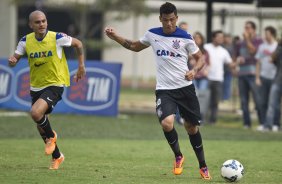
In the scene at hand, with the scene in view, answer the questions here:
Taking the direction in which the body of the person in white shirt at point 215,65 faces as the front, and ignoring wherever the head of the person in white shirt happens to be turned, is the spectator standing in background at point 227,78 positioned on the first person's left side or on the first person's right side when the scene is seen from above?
on the first person's left side

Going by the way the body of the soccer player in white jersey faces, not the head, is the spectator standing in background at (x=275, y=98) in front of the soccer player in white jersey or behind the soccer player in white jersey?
behind

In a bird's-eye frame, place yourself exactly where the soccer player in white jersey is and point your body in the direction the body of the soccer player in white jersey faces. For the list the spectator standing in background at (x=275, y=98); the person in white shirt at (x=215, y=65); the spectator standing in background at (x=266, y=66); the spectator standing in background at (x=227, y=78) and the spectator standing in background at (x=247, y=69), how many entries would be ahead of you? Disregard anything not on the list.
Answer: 0

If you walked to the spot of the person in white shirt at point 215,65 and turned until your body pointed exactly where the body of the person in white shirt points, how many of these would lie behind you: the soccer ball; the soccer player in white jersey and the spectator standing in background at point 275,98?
0

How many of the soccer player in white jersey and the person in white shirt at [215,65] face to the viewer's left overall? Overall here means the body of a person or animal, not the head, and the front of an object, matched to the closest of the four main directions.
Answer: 0

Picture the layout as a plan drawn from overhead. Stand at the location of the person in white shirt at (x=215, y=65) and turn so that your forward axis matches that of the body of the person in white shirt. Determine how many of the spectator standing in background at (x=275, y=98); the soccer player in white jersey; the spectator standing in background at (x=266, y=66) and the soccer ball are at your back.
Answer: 0

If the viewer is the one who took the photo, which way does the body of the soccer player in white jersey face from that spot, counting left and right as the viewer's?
facing the viewer

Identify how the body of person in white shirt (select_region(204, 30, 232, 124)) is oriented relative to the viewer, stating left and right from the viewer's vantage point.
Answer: facing the viewer and to the right of the viewer

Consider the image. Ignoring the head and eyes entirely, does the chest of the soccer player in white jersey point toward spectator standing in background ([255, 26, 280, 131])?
no

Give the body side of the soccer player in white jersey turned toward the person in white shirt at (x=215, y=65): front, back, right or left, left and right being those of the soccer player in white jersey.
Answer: back

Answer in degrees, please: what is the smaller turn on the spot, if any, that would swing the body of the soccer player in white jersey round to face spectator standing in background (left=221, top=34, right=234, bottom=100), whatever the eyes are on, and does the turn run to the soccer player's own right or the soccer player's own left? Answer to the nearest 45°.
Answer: approximately 180°

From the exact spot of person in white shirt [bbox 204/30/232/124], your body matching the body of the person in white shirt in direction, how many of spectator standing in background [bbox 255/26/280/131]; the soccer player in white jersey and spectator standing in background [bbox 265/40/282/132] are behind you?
0
